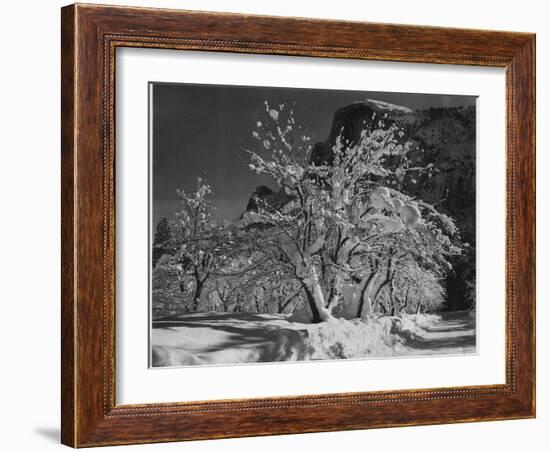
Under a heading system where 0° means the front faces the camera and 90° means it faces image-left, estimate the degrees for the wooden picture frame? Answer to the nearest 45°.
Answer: approximately 315°
